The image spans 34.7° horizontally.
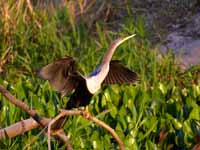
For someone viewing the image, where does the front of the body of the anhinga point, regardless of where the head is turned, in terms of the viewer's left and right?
facing the viewer and to the right of the viewer
